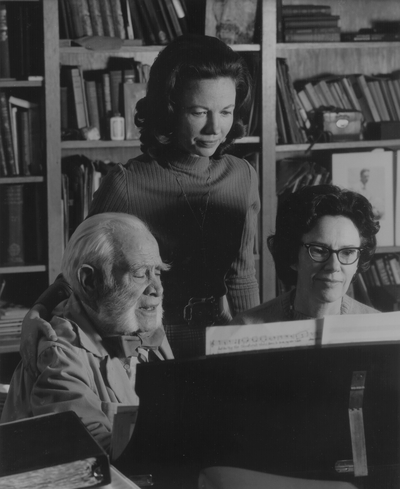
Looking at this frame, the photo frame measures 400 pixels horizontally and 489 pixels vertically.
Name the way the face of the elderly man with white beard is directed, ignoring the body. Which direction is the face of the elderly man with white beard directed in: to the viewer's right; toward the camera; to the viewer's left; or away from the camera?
to the viewer's right

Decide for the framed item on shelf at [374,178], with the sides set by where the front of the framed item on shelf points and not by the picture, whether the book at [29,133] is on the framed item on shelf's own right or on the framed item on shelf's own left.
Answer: on the framed item on shelf's own right

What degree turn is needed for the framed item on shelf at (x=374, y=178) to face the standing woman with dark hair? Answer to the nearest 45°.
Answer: approximately 45° to its right

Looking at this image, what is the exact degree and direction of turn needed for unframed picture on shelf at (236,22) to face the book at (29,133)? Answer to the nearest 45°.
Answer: approximately 90° to its right

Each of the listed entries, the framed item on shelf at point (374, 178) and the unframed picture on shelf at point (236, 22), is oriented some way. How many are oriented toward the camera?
2

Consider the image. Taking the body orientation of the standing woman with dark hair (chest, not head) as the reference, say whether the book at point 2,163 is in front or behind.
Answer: behind

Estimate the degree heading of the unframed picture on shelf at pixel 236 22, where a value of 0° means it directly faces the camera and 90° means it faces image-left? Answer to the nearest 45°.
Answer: approximately 0°
